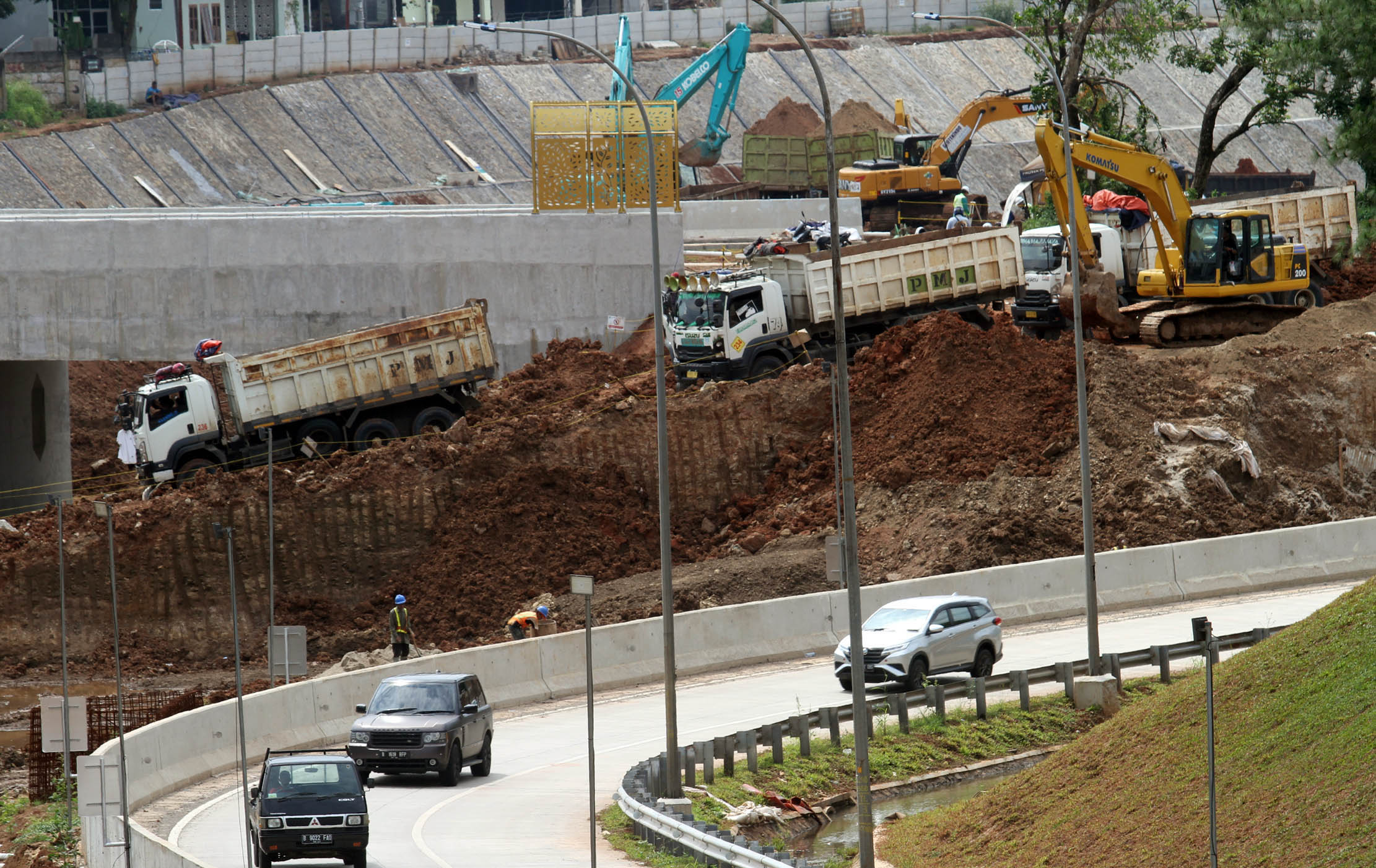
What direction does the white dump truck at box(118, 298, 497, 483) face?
to the viewer's left

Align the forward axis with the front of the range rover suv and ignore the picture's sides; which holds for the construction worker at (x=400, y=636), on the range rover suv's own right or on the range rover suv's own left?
on the range rover suv's own right

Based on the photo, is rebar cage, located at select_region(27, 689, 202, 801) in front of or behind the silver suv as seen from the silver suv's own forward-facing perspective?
in front

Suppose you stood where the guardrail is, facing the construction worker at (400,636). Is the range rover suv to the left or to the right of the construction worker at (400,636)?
left

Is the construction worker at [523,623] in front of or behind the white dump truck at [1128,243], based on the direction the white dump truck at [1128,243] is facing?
in front

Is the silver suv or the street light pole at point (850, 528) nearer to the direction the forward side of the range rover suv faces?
the street light pole

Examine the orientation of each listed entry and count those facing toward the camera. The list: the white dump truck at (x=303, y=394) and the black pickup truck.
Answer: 1

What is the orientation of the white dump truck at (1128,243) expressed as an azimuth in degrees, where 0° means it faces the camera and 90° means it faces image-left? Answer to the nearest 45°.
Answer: approximately 45°

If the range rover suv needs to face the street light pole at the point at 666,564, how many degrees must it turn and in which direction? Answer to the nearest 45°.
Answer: approximately 90° to its left

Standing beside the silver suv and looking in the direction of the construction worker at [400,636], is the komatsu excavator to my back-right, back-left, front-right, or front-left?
back-right

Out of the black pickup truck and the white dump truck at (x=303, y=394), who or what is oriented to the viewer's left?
the white dump truck

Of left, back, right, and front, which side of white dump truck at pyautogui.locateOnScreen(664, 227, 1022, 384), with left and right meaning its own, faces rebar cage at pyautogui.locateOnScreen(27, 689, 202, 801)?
front

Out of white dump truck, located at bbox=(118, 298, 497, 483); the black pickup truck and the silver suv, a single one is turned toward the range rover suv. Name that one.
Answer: the silver suv

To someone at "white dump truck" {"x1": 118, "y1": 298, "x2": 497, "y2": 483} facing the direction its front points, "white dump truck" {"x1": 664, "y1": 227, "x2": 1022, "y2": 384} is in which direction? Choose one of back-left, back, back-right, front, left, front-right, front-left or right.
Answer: back
